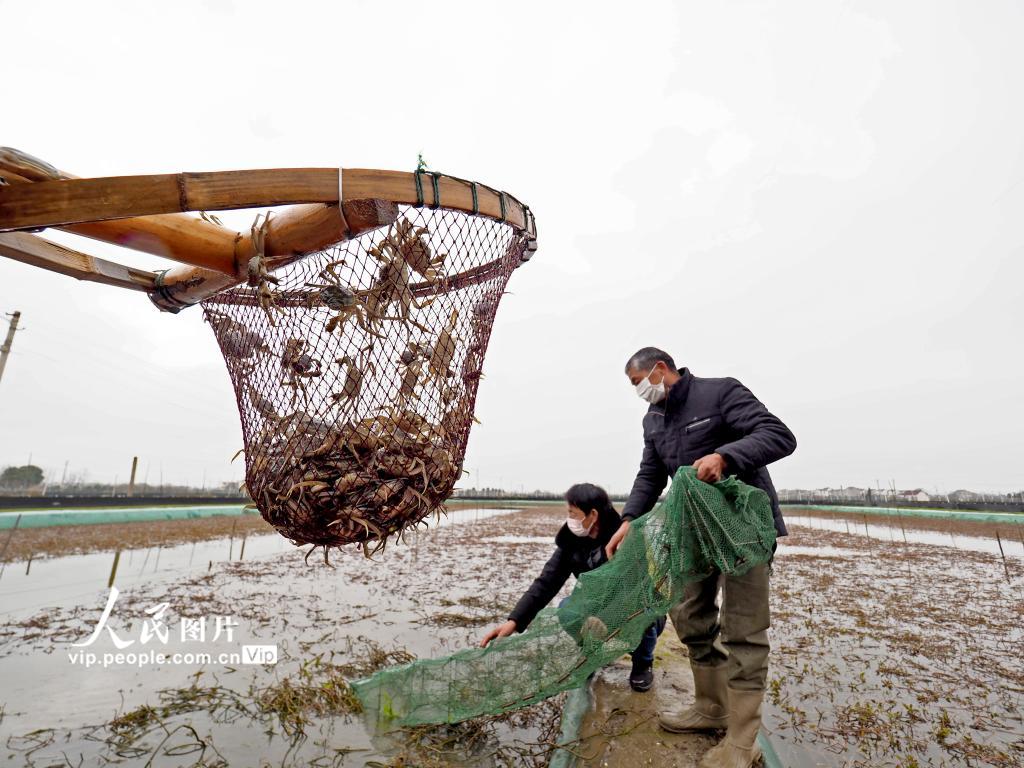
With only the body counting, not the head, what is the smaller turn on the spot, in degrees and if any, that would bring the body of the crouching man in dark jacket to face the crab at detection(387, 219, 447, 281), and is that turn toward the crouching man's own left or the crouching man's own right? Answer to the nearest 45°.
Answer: approximately 45° to the crouching man's own left

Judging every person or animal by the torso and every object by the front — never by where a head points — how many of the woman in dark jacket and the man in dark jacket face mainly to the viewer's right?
0

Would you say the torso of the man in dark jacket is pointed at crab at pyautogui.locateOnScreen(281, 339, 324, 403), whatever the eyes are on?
yes

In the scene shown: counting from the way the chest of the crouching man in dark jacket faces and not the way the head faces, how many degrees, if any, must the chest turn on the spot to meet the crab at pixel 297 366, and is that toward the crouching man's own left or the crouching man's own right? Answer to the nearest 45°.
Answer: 0° — they already face it

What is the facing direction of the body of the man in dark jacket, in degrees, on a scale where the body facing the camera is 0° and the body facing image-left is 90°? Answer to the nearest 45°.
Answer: approximately 45°

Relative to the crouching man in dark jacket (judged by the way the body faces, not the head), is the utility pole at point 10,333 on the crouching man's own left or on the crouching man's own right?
on the crouching man's own right

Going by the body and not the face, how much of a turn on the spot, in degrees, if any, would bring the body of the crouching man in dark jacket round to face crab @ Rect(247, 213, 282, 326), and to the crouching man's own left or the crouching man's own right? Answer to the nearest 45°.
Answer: approximately 45° to the crouching man's own left

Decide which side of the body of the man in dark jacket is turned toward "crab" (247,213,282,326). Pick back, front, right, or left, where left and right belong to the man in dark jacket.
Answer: front

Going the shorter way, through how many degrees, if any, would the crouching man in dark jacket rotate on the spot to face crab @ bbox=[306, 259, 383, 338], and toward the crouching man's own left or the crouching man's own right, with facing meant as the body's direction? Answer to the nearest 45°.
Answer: approximately 45° to the crouching man's own left

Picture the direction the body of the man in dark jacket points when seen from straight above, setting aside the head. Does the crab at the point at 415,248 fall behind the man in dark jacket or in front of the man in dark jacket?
in front

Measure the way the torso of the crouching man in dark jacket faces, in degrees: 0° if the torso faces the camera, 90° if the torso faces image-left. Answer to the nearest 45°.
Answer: approximately 45°

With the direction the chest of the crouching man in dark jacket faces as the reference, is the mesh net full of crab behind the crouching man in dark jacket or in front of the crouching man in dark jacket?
in front
